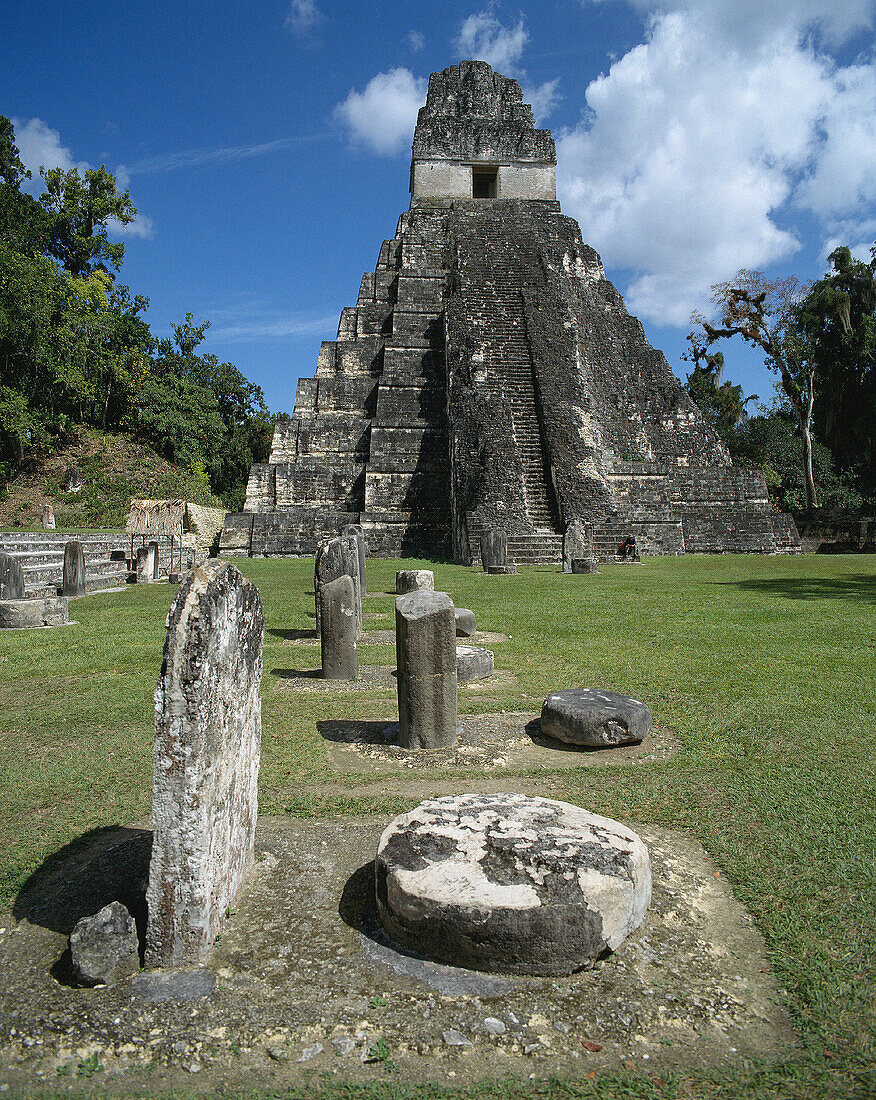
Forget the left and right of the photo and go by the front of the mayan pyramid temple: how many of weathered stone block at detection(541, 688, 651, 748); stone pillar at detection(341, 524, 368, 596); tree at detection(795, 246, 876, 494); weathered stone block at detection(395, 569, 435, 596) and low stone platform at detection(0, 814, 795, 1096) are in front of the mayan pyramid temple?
4

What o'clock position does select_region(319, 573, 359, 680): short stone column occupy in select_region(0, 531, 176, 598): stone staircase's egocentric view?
The short stone column is roughly at 1 o'clock from the stone staircase.

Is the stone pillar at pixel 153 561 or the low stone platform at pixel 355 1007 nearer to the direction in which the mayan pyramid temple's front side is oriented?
the low stone platform

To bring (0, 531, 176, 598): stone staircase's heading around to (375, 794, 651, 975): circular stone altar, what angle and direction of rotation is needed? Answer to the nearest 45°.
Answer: approximately 45° to its right

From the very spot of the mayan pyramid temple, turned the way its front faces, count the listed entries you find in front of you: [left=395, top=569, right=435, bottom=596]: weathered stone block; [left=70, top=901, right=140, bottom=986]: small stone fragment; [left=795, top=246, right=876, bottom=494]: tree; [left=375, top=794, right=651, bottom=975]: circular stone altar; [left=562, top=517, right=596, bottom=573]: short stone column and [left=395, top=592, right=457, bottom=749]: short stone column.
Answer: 5

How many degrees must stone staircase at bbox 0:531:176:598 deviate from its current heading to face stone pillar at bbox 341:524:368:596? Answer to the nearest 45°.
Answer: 0° — it already faces it

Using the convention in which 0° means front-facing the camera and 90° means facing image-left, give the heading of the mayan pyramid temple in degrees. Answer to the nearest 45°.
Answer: approximately 0°

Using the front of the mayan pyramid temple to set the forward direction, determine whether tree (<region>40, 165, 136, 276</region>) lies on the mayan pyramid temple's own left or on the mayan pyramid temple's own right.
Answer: on the mayan pyramid temple's own right

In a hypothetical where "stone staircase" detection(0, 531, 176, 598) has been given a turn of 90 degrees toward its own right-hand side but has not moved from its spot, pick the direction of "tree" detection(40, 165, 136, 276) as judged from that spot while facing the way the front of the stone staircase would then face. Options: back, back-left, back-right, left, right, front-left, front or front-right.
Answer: back-right

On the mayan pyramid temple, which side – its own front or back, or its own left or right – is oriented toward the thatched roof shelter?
right

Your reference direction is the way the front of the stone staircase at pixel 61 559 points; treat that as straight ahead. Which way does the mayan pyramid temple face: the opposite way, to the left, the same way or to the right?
to the right
